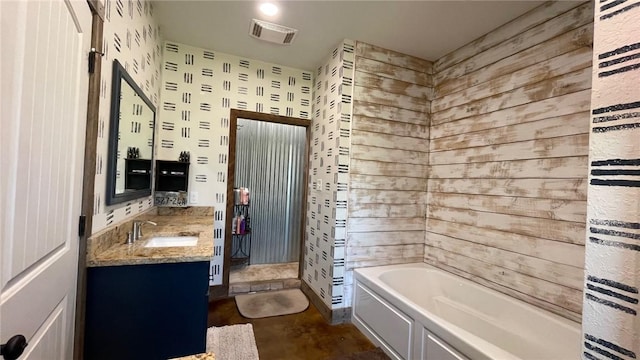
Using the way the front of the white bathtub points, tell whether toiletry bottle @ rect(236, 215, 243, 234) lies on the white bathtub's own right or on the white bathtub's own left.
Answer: on the white bathtub's own right

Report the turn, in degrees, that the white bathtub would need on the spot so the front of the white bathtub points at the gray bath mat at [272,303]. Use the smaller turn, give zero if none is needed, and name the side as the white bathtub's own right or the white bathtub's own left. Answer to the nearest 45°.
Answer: approximately 45° to the white bathtub's own right

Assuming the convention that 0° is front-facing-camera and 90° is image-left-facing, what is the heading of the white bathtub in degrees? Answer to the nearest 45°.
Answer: approximately 45°

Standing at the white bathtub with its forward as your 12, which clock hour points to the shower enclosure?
The shower enclosure is roughly at 2 o'clock from the white bathtub.

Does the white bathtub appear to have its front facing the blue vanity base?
yes
